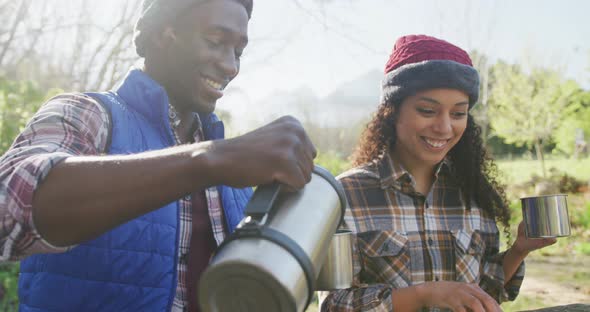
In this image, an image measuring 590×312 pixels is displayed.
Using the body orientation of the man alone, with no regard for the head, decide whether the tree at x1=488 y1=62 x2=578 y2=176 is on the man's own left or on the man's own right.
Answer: on the man's own left

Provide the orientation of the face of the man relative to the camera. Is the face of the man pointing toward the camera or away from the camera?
toward the camera

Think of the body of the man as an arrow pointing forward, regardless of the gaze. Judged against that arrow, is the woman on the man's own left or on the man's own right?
on the man's own left

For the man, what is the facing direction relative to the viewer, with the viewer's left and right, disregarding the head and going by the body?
facing the viewer and to the right of the viewer

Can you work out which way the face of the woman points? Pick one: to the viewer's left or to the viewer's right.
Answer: to the viewer's left
